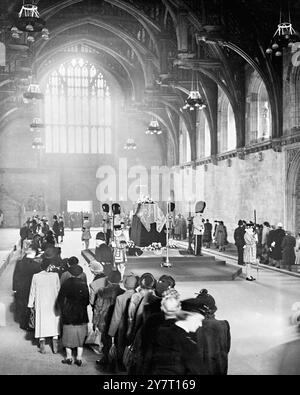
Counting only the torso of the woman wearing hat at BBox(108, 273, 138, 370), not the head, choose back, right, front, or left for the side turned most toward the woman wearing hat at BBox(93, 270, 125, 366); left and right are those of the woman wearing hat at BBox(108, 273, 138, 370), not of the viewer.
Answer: left

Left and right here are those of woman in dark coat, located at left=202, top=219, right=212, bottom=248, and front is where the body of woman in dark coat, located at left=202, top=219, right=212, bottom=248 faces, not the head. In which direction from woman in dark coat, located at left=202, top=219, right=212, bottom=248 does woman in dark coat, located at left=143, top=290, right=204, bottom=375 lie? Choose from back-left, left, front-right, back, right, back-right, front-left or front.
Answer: back

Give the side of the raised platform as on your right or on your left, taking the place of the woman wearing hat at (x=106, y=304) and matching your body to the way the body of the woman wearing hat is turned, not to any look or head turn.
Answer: on your right

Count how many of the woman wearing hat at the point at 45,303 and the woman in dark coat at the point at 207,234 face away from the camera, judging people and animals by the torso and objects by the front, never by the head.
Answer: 2

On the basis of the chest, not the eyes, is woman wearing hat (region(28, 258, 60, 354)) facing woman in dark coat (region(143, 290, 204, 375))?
no

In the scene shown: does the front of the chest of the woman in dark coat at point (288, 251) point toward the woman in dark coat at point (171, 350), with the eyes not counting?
no

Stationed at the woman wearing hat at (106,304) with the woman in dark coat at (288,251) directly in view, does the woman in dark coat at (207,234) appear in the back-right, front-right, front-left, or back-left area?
front-left

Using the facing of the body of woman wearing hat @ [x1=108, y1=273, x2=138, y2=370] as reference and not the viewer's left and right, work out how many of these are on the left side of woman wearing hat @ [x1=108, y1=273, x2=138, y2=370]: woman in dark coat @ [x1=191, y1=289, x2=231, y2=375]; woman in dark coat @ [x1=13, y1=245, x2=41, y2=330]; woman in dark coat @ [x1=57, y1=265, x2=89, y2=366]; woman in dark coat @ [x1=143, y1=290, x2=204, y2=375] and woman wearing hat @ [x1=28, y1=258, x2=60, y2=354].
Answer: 3

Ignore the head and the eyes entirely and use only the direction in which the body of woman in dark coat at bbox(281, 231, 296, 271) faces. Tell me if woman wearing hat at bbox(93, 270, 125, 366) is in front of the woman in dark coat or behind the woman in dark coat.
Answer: behind

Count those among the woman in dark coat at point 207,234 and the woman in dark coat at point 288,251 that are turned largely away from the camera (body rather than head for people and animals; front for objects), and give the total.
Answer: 2

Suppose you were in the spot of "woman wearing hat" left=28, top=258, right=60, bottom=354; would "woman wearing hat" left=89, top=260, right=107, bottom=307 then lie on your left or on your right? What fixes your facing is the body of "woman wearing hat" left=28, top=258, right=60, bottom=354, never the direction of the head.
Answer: on your right

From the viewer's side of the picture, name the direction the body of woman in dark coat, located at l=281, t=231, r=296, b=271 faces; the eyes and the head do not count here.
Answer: away from the camera

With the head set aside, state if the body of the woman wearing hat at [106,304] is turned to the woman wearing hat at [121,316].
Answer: no

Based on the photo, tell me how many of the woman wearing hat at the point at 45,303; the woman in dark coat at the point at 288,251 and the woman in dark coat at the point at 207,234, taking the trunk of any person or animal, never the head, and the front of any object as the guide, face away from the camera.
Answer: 3

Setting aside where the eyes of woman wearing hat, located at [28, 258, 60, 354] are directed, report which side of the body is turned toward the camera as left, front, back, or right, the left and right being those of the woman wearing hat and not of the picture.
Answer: back
